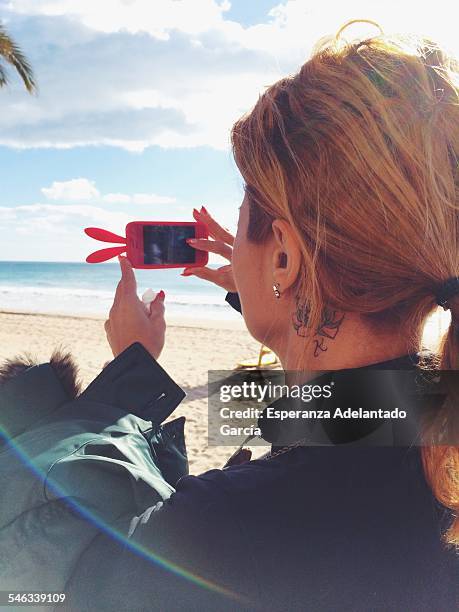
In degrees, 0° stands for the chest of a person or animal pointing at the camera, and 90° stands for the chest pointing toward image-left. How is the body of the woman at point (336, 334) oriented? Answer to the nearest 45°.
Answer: approximately 135°

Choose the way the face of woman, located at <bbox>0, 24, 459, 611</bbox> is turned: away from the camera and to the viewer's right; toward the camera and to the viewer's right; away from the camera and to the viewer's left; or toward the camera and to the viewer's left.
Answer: away from the camera and to the viewer's left
